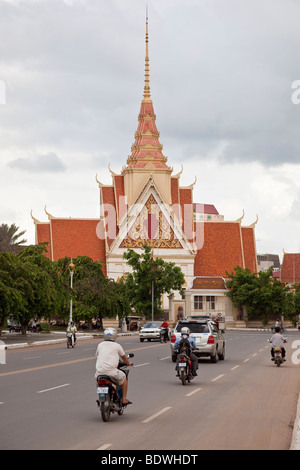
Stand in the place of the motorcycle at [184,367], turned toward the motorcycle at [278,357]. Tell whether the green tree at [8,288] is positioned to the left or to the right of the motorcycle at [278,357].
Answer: left

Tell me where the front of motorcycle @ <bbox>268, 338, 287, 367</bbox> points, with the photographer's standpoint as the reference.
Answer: facing away from the viewer

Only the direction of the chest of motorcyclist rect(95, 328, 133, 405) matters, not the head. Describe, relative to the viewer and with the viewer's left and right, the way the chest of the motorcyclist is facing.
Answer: facing away from the viewer and to the right of the viewer

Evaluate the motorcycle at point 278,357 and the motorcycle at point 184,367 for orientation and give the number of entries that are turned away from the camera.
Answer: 2

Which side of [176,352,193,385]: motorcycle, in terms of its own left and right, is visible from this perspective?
back

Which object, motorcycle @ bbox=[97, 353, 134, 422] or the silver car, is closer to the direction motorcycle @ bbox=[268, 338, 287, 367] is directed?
the silver car

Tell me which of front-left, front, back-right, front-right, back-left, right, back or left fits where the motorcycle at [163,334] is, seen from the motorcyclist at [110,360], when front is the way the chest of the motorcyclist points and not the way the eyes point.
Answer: front-left
